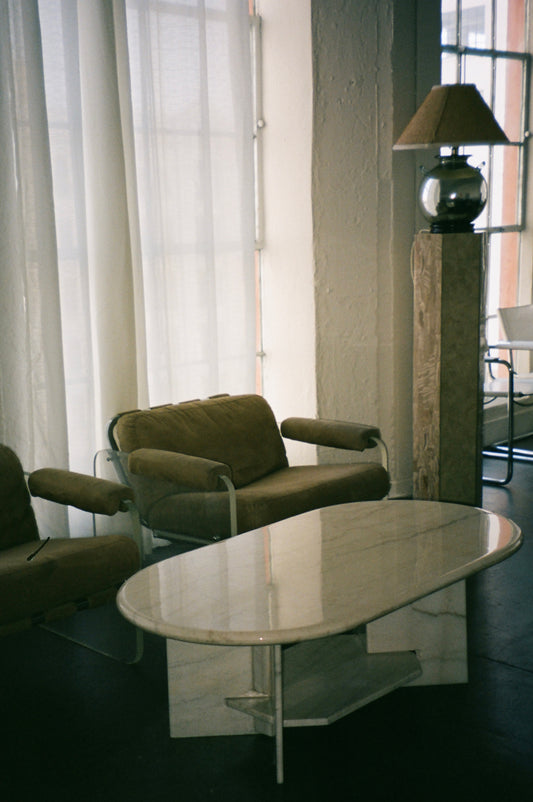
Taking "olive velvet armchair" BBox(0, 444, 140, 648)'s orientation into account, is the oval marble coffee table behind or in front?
in front

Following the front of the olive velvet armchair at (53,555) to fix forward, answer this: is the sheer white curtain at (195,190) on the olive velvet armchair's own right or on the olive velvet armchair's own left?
on the olive velvet armchair's own left

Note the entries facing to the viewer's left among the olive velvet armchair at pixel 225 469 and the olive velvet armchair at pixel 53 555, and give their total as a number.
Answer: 0

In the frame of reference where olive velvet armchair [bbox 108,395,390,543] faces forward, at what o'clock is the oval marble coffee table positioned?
The oval marble coffee table is roughly at 1 o'clock from the olive velvet armchair.

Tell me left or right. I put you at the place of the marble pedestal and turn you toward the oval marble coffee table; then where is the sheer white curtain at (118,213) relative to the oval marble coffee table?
right

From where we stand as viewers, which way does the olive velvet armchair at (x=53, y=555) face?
facing the viewer and to the right of the viewer
